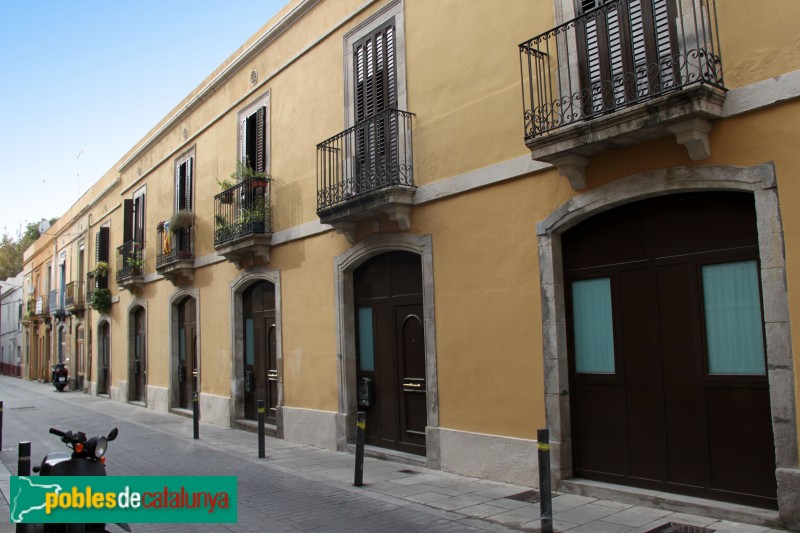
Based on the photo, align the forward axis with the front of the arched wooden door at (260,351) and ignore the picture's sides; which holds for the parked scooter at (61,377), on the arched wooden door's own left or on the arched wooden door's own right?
on the arched wooden door's own right

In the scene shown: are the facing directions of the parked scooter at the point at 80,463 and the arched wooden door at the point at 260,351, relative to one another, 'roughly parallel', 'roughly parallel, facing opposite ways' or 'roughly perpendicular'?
roughly perpendicular

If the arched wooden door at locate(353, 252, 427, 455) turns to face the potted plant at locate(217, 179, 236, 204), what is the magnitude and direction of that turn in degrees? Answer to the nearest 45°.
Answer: approximately 90° to its right

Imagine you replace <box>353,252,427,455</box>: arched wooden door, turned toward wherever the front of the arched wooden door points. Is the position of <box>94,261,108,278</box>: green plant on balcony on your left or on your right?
on your right

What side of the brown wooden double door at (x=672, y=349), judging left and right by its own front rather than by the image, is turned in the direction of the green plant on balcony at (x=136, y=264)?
right

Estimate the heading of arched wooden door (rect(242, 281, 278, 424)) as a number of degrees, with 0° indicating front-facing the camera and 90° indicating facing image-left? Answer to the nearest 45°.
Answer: approximately 45°
